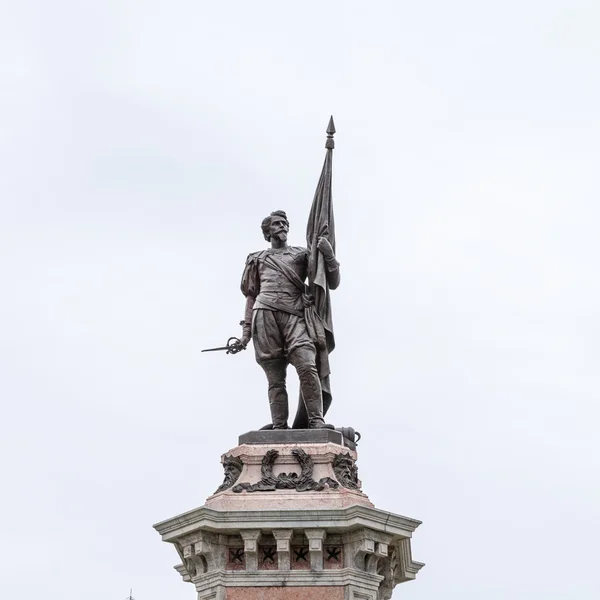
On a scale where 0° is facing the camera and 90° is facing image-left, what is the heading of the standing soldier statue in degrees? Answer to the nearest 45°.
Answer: approximately 0°
